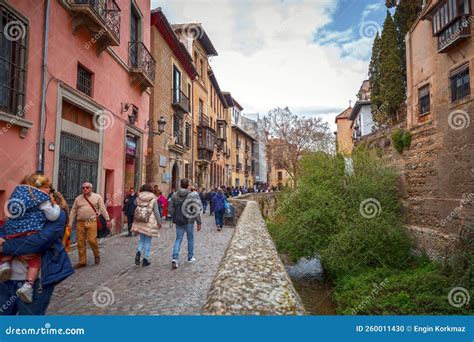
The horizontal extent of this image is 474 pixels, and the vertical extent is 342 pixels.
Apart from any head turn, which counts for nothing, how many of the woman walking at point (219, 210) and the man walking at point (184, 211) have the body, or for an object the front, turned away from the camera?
2

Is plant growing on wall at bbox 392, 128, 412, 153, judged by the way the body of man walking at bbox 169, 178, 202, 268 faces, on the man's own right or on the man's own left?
on the man's own right

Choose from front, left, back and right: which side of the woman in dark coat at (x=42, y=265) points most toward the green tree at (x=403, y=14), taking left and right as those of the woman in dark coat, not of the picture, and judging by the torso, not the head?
back

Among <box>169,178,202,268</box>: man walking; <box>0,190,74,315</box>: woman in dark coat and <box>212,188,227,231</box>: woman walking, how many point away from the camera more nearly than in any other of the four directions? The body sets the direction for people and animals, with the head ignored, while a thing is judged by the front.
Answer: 2

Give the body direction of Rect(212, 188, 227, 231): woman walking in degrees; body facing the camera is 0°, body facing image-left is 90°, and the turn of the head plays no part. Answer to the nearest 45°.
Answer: approximately 180°

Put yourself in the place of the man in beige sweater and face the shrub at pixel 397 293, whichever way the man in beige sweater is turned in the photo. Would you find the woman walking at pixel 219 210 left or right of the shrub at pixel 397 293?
left

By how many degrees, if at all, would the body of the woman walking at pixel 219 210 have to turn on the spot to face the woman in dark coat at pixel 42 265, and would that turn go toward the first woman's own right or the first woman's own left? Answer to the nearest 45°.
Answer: approximately 180°

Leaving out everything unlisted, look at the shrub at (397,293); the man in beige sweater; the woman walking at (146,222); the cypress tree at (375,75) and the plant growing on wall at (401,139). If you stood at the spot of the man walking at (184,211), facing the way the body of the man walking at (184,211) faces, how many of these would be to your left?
2

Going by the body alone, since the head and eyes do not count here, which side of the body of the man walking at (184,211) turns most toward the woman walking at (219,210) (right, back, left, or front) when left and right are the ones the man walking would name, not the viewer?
front

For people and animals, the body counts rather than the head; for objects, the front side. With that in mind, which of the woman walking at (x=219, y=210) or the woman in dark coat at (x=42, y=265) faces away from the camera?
the woman walking

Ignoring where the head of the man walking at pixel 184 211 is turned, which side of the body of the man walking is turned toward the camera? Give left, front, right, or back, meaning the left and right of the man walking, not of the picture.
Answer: back

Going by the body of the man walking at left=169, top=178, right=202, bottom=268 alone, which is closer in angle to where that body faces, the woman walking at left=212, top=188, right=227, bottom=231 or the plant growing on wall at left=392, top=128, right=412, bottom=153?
the woman walking
